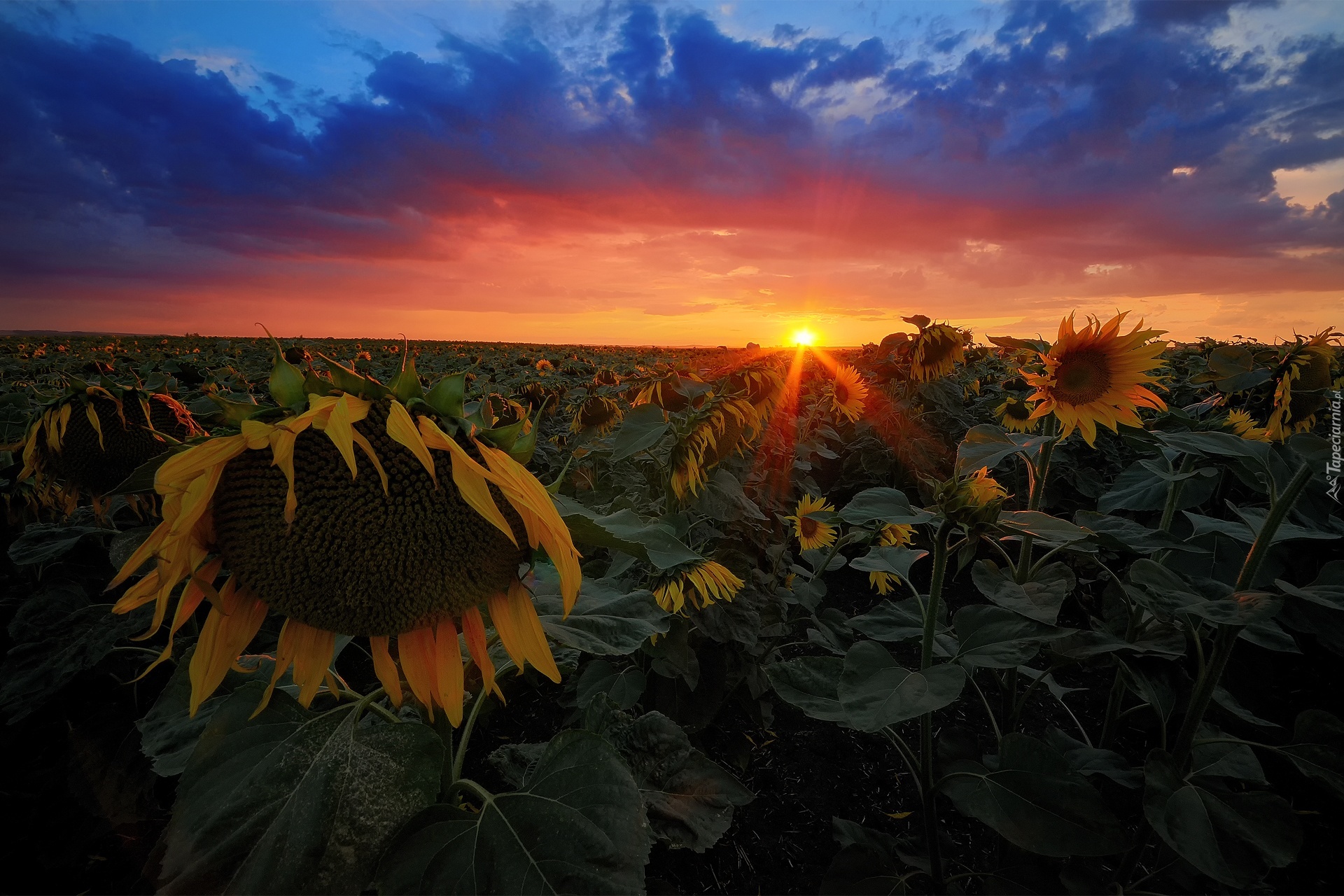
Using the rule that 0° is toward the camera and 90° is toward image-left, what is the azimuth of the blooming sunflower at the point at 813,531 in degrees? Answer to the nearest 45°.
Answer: approximately 45°

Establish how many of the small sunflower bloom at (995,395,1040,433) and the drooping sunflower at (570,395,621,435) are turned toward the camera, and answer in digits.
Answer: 2

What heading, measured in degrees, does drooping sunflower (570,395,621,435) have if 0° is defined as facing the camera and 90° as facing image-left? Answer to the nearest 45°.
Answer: approximately 0°

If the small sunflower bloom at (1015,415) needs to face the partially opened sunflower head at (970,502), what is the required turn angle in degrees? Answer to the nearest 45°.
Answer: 0° — it already faces it

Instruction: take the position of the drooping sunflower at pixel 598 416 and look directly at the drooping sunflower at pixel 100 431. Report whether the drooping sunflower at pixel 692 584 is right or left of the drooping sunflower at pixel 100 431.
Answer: left
